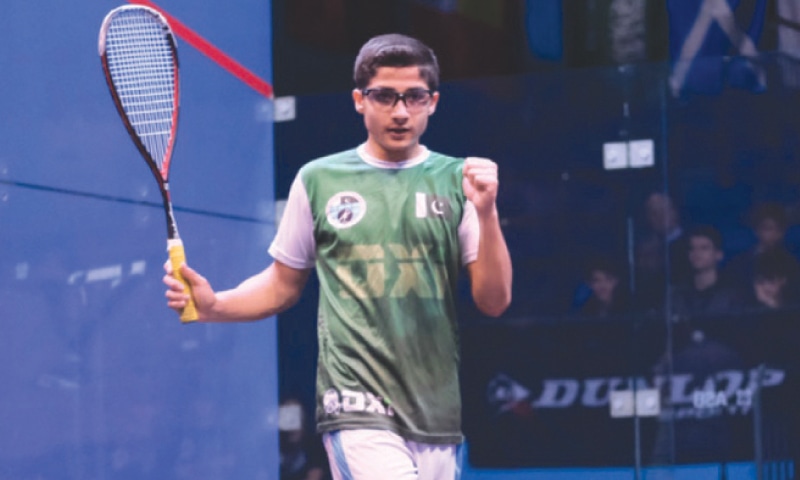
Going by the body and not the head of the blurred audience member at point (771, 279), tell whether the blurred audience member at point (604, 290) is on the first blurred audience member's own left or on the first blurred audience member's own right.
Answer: on the first blurred audience member's own right

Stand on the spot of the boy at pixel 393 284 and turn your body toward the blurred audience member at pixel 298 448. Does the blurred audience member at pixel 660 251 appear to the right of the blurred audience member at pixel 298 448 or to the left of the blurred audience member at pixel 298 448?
right

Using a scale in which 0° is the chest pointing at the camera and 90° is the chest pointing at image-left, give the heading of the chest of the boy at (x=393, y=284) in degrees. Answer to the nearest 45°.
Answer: approximately 0°

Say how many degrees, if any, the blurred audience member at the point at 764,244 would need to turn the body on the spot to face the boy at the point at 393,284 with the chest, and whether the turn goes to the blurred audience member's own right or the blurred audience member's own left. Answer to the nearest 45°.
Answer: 0° — they already face them

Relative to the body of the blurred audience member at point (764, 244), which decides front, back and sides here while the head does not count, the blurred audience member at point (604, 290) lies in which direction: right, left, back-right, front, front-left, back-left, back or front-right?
right

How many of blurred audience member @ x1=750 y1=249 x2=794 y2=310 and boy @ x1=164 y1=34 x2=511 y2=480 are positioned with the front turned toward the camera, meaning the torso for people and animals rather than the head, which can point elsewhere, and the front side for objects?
2

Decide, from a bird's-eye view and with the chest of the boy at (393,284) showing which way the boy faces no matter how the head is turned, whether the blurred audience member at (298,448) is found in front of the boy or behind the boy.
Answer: behind

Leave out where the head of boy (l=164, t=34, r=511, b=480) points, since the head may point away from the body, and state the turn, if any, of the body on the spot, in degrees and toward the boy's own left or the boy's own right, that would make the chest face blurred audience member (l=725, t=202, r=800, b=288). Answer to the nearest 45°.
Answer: approximately 135° to the boy's own left
